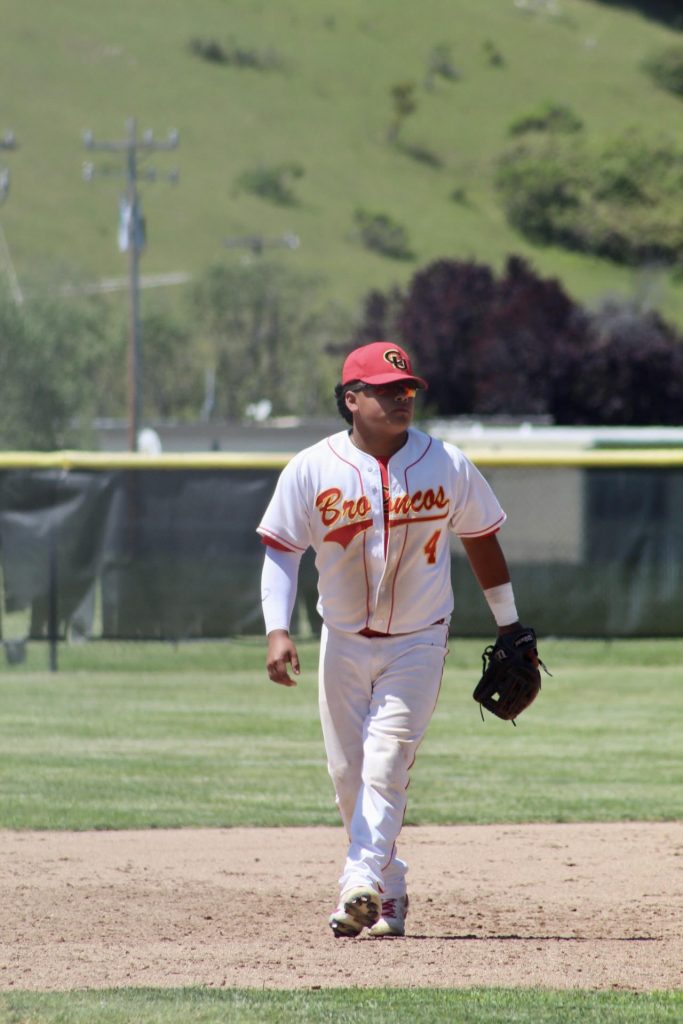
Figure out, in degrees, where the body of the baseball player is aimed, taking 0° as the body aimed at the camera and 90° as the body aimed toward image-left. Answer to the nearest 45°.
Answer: approximately 0°

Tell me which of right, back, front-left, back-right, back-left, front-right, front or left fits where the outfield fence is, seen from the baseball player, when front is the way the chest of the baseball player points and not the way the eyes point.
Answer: back

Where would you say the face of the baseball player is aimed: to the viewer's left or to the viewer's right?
to the viewer's right
